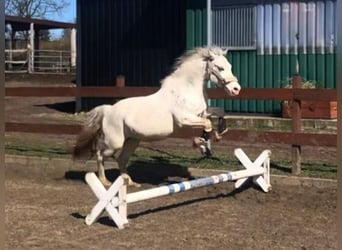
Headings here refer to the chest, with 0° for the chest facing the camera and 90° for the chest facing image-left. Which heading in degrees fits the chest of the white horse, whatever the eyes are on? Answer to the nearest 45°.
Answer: approximately 270°

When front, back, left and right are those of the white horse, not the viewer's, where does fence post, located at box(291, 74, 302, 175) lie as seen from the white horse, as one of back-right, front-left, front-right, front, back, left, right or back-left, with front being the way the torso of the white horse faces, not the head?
front-left
